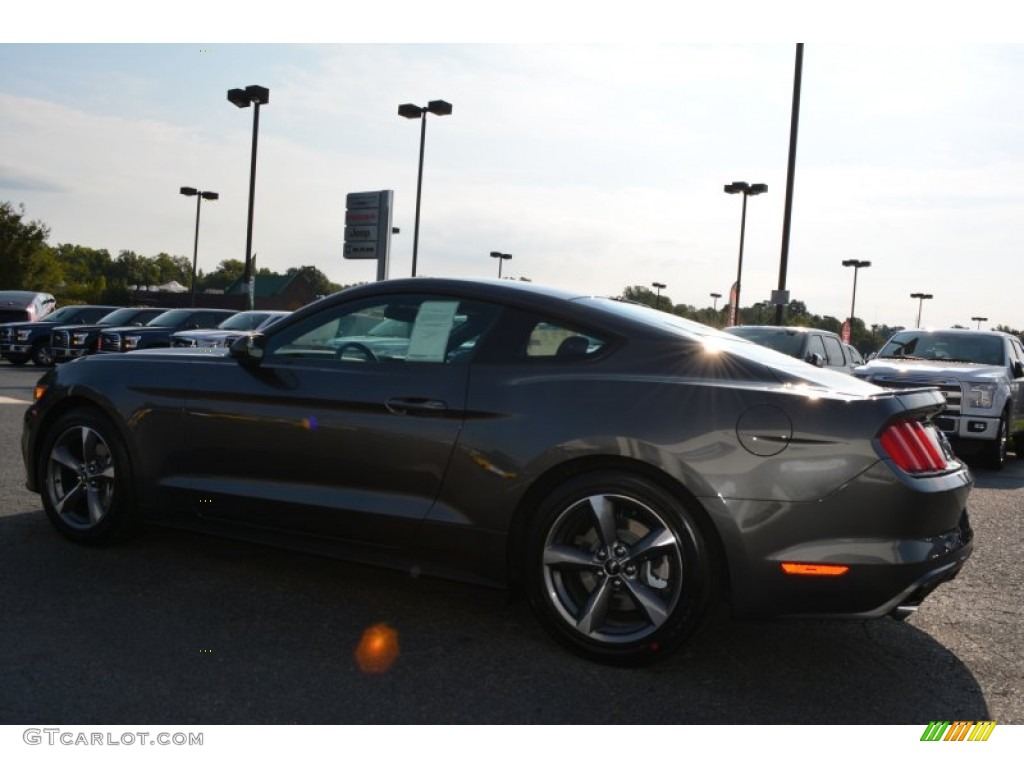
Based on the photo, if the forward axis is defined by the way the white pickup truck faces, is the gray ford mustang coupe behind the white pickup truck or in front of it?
in front

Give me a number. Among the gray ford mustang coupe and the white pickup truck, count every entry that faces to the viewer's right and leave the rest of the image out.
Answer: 0

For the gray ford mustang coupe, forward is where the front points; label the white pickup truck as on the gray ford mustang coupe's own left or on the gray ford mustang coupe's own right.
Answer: on the gray ford mustang coupe's own right

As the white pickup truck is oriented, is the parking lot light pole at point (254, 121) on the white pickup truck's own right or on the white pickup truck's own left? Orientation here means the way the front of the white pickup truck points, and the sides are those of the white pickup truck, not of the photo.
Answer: on the white pickup truck's own right

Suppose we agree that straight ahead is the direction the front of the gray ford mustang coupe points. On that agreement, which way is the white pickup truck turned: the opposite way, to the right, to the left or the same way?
to the left

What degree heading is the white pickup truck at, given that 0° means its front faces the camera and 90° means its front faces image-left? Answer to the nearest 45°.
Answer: approximately 45°

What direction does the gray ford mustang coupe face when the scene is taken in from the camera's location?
facing away from the viewer and to the left of the viewer

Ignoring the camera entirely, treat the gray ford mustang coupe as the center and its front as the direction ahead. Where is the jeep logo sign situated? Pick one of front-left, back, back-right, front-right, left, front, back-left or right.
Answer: front-right

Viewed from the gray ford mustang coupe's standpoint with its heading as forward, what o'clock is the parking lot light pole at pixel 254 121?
The parking lot light pole is roughly at 1 o'clock from the gray ford mustang coupe.
